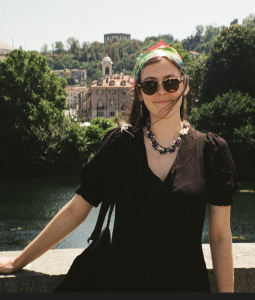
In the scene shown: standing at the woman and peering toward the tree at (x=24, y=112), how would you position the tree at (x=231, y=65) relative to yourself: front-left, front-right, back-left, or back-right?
front-right

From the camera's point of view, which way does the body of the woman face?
toward the camera

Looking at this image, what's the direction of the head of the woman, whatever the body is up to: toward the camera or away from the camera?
toward the camera

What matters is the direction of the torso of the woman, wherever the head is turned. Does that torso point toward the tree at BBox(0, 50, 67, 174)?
no

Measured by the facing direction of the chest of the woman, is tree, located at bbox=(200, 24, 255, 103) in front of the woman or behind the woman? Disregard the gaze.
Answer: behind

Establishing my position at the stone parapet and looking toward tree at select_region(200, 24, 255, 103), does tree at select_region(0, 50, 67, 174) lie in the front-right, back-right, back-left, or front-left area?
front-left

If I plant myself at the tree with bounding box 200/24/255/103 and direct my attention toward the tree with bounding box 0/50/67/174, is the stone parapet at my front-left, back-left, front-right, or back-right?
front-left
